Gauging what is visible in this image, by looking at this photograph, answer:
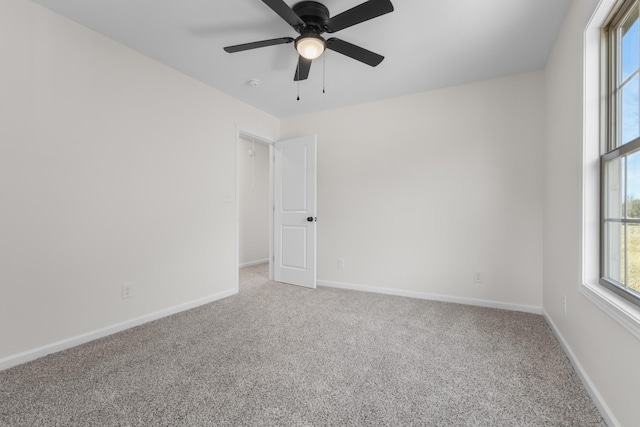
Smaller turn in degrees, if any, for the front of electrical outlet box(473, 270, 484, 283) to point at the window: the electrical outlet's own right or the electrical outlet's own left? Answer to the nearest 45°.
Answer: approximately 45° to the electrical outlet's own left

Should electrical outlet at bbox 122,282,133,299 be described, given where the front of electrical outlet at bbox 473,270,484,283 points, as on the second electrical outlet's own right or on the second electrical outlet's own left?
on the second electrical outlet's own right

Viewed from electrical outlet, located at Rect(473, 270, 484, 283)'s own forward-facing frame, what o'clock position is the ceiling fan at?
The ceiling fan is roughly at 1 o'clock from the electrical outlet.

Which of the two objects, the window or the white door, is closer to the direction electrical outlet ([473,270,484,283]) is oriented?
the window

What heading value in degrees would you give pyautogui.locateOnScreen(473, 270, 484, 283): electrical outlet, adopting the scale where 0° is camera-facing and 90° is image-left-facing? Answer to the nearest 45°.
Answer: approximately 0°

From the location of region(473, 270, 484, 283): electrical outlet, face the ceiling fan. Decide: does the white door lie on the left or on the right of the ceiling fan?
right

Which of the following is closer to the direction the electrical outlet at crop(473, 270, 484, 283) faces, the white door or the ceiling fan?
the ceiling fan

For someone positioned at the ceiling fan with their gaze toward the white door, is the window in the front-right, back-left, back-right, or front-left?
back-right

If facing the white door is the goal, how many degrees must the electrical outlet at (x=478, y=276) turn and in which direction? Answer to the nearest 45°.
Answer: approximately 90° to its right
